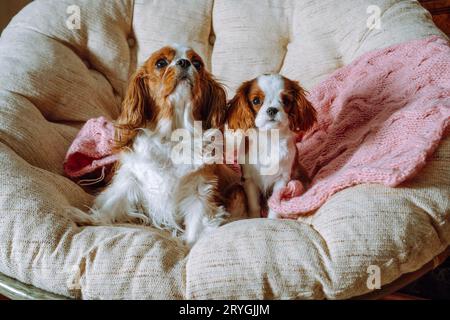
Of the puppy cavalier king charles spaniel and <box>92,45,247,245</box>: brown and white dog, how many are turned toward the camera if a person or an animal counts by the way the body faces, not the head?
2

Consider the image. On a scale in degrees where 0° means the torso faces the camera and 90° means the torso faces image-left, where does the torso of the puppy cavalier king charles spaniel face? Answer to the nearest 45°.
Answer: approximately 0°
